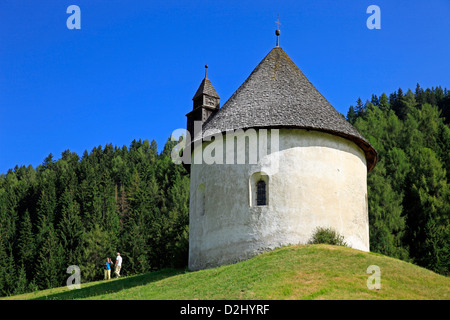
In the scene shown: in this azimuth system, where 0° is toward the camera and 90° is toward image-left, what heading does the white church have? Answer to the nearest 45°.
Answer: approximately 135°
